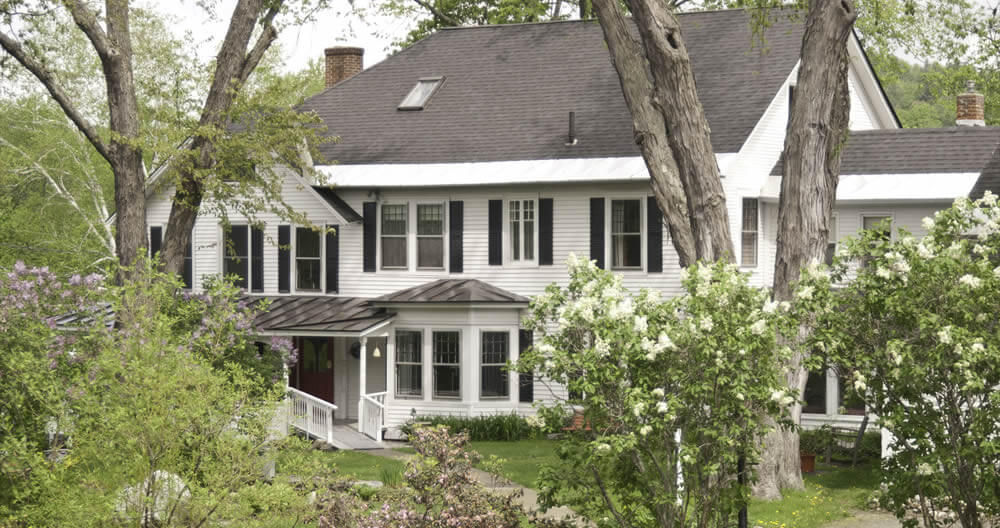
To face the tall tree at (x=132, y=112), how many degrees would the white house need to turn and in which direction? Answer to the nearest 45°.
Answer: approximately 45° to its right

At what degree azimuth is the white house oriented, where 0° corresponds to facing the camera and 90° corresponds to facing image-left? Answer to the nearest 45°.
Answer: approximately 0°

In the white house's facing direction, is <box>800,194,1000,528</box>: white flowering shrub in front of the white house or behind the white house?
in front

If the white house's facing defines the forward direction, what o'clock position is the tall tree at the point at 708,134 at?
The tall tree is roughly at 11 o'clock from the white house.

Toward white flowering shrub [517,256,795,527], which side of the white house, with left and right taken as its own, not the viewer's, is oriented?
front
